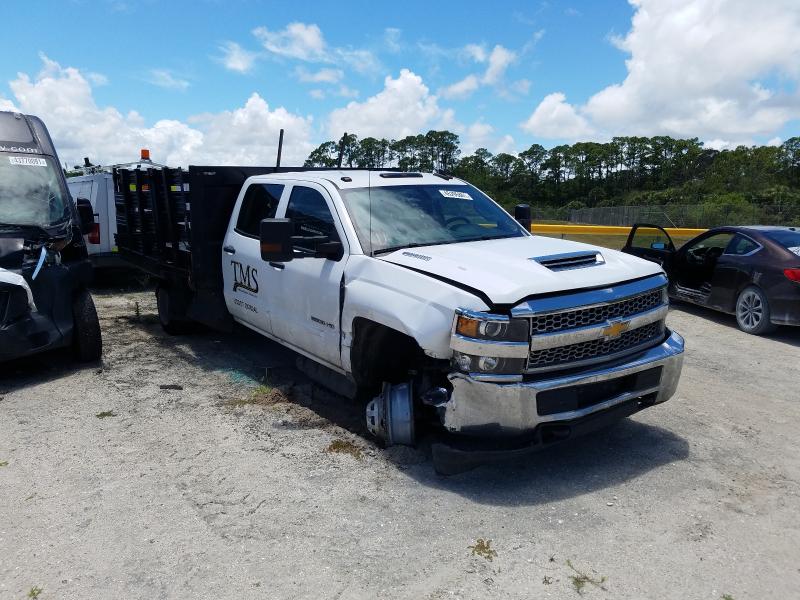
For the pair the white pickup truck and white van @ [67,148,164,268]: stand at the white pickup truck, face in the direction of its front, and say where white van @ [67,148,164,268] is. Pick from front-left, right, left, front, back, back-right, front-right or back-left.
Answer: back

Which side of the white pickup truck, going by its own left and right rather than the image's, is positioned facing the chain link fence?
left

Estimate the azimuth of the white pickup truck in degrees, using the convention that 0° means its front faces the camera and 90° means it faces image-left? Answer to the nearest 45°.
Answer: approximately 315°
